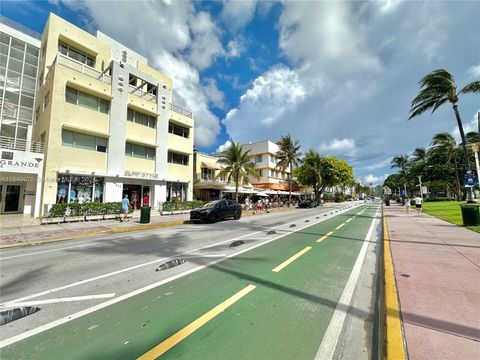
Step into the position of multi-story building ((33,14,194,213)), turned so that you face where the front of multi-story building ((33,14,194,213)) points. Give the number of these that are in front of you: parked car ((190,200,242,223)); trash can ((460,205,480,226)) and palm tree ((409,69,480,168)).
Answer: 3

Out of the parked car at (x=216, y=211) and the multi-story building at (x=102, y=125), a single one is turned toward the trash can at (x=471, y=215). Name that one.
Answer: the multi-story building

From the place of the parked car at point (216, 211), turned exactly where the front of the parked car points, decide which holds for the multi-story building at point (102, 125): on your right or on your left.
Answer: on your right

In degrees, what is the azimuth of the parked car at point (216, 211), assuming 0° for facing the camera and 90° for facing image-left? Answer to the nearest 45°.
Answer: approximately 45°

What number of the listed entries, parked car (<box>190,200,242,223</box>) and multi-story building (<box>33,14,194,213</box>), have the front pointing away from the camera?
0

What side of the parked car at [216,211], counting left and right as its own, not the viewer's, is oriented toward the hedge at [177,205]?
right

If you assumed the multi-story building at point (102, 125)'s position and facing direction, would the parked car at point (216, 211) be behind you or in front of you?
in front
